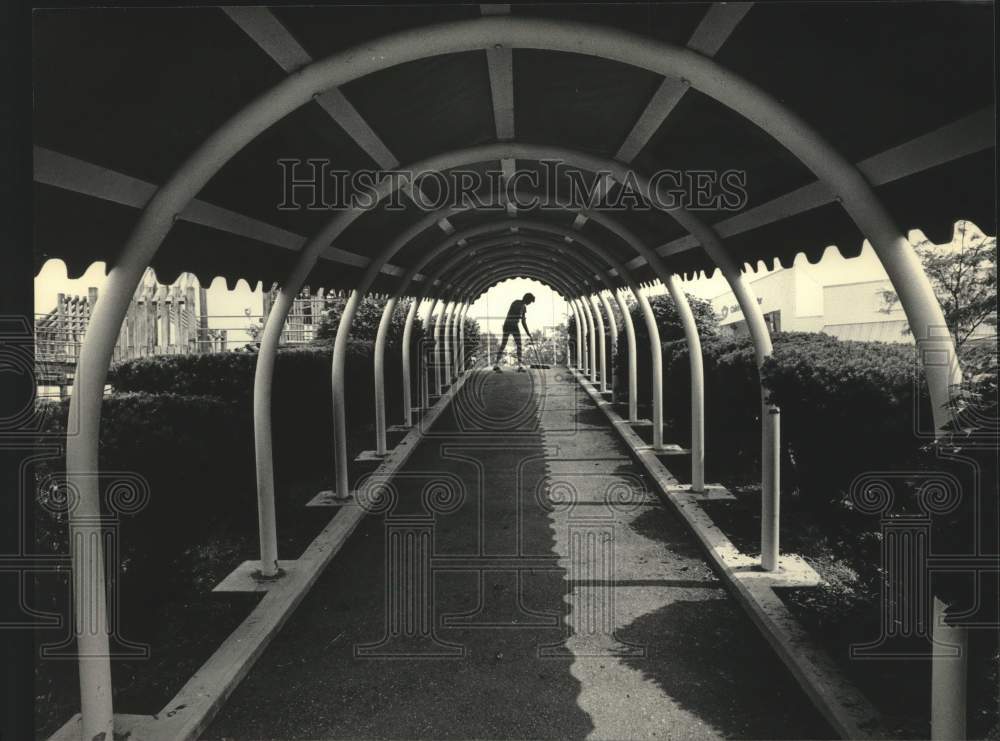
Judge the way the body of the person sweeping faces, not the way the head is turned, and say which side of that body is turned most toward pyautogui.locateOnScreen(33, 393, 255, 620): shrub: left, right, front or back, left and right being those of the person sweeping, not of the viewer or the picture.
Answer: right

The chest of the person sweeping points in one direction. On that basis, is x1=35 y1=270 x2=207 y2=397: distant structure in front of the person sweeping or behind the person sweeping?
behind

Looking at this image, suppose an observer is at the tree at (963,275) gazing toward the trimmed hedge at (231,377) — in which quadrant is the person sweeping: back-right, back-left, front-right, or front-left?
front-right

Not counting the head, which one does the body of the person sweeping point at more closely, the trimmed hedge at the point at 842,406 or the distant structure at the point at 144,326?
the trimmed hedge

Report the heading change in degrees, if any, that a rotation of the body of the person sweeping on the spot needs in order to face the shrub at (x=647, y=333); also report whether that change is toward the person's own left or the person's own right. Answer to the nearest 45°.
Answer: approximately 45° to the person's own right

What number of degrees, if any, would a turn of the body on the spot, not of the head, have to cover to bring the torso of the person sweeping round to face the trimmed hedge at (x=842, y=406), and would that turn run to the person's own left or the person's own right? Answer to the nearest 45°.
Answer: approximately 90° to the person's own right

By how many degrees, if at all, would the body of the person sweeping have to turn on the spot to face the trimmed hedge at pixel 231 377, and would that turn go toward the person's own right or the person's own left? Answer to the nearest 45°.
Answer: approximately 90° to the person's own right

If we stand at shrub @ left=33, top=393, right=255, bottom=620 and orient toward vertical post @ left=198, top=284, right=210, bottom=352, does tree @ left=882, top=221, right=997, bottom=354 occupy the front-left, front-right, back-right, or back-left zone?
front-right

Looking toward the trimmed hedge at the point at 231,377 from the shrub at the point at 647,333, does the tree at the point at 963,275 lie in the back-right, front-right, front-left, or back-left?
back-left

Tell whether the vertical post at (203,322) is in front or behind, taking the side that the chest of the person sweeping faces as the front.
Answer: behind

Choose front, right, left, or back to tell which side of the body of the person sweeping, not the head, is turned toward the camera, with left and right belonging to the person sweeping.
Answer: right
